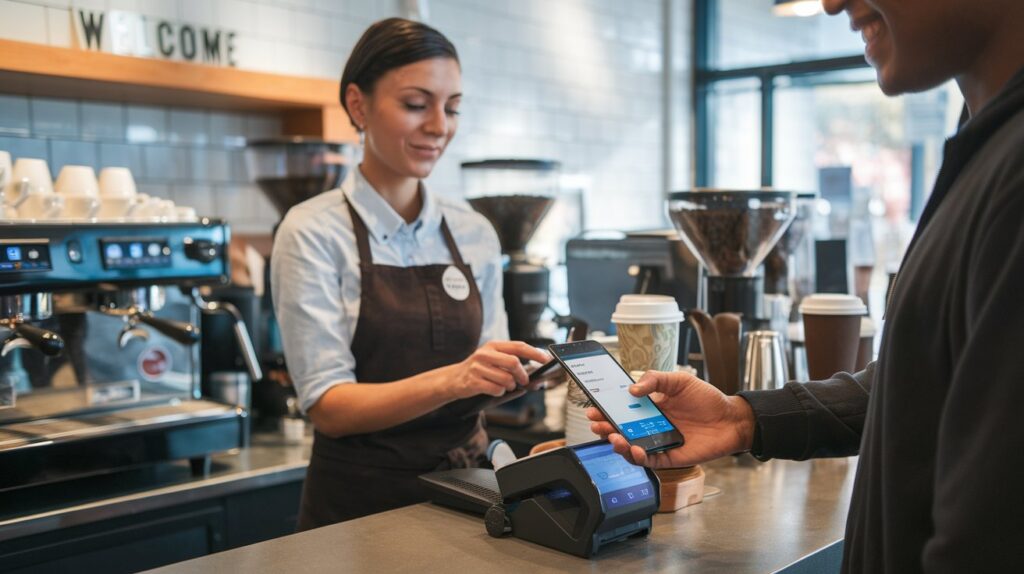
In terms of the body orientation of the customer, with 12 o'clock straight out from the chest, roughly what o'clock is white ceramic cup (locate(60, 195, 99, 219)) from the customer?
The white ceramic cup is roughly at 1 o'clock from the customer.

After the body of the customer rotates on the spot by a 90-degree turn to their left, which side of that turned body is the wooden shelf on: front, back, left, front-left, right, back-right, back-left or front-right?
back-right

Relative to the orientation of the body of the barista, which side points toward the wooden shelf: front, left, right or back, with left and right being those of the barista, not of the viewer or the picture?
back

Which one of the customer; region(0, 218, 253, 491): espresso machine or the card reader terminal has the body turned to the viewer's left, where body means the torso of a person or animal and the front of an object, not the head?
the customer

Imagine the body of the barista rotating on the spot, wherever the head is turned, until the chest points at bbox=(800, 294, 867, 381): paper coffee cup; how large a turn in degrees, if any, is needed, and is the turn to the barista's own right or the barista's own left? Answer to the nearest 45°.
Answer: approximately 45° to the barista's own left

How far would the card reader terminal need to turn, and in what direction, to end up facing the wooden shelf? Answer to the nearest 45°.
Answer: approximately 180°

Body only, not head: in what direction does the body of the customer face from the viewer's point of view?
to the viewer's left

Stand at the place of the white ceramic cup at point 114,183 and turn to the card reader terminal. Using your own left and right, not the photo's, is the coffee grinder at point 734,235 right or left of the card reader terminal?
left

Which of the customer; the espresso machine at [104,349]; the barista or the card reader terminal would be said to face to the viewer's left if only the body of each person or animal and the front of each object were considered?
the customer

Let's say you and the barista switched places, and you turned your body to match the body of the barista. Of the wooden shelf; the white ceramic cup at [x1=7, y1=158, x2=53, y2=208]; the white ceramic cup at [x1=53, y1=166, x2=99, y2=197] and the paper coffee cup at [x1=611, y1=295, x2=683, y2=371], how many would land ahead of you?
1

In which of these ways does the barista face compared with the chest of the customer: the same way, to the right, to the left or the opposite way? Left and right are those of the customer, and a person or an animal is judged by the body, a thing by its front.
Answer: the opposite way

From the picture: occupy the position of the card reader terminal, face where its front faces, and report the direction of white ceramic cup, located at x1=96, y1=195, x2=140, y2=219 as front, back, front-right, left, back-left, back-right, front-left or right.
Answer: back

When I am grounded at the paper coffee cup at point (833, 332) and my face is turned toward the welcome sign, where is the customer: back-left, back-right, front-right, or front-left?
back-left

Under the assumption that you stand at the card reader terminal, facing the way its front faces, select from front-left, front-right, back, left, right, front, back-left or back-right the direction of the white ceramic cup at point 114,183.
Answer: back
